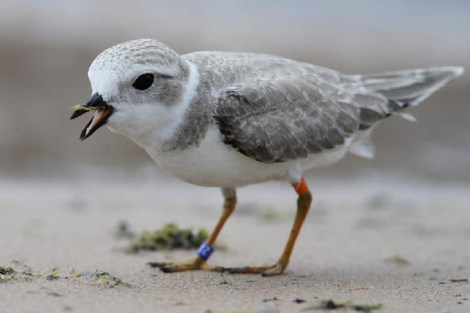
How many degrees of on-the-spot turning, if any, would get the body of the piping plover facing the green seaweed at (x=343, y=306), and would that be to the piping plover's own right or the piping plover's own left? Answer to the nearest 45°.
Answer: approximately 135° to the piping plover's own left

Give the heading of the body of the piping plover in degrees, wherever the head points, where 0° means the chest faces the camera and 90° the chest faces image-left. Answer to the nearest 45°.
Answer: approximately 90°
